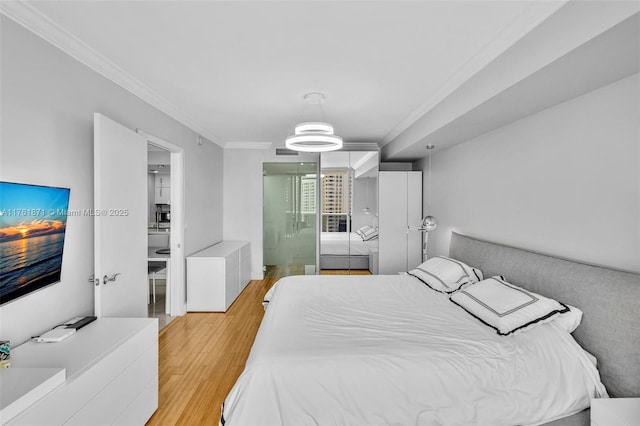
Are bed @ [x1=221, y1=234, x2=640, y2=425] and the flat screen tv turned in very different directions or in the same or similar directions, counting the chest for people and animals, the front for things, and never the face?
very different directions

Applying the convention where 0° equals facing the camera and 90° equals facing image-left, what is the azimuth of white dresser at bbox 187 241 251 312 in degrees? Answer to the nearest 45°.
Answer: approximately 270°

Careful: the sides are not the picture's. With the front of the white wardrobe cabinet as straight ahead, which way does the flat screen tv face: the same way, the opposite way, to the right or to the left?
to the left

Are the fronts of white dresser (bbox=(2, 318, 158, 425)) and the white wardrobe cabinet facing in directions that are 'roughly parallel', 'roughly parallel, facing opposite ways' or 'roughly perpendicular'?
roughly perpendicular

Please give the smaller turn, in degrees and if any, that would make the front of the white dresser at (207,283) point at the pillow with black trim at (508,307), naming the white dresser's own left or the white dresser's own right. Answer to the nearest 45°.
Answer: approximately 45° to the white dresser's own right

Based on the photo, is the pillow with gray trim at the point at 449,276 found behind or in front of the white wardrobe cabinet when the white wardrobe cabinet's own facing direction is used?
in front

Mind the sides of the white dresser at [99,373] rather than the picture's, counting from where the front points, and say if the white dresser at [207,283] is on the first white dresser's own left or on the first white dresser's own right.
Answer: on the first white dresser's own left

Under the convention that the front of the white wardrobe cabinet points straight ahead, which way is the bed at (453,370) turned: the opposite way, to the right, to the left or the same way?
to the right

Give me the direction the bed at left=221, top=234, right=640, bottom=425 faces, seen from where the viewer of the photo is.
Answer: facing to the left of the viewer

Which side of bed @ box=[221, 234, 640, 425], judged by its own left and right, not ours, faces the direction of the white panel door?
front
